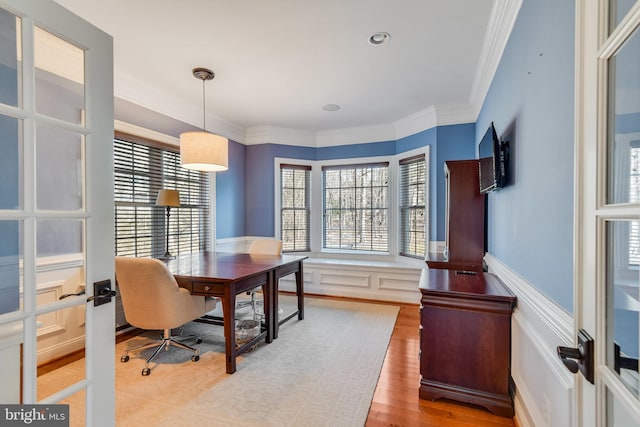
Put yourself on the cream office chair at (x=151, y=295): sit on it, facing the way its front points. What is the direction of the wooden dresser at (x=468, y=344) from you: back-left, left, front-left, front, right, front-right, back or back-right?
right

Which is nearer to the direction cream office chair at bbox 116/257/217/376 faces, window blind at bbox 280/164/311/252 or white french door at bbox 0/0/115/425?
the window blind

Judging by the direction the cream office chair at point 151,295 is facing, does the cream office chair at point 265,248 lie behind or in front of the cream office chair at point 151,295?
in front

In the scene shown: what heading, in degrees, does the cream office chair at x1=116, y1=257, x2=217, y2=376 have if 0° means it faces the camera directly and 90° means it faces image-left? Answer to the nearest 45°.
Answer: approximately 225°

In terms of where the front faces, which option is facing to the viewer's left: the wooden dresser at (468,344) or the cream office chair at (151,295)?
the wooden dresser

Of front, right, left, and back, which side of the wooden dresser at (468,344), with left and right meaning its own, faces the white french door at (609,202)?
left

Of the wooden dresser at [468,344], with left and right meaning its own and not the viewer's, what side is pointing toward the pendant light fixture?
front

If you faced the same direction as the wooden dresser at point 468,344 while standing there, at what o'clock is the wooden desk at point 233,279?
the wooden desk at point 233,279 is roughly at 12 o'clock from the wooden dresser at point 468,344.

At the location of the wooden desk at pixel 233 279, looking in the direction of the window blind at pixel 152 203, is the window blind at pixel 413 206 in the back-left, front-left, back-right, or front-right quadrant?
back-right

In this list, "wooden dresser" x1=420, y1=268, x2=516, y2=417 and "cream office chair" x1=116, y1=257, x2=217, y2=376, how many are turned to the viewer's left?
1

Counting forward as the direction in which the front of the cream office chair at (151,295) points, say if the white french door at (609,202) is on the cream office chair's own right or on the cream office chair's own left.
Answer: on the cream office chair's own right

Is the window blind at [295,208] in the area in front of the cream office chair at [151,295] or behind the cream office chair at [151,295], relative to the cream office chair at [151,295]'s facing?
in front

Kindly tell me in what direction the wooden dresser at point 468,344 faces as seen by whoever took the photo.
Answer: facing to the left of the viewer

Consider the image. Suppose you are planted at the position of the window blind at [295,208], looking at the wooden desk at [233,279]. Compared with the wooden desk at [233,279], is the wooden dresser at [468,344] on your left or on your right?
left

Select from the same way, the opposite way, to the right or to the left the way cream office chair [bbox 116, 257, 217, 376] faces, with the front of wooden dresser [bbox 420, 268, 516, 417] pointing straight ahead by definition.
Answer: to the right
